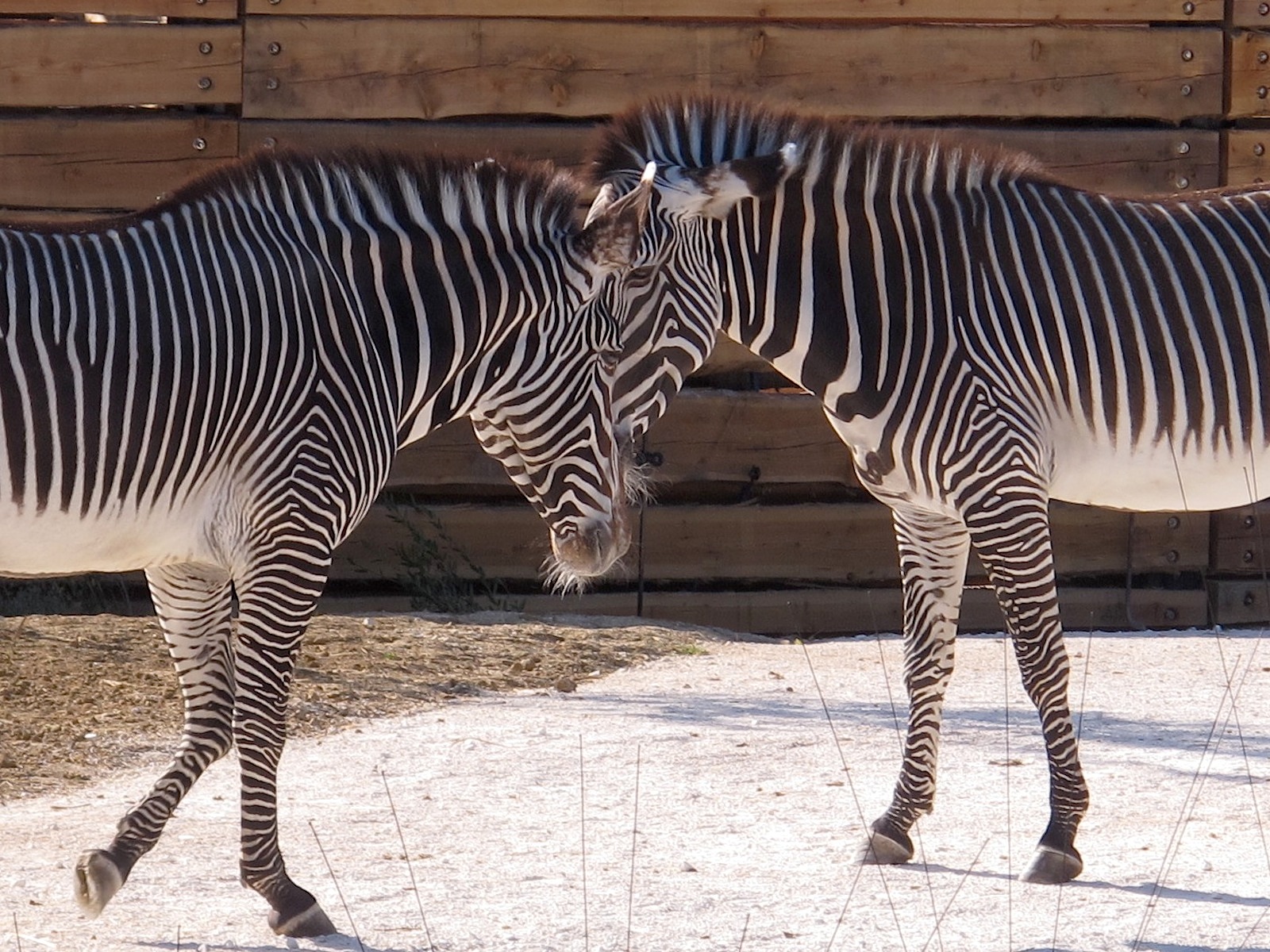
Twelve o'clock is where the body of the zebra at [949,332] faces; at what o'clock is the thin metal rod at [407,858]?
The thin metal rod is roughly at 11 o'clock from the zebra.

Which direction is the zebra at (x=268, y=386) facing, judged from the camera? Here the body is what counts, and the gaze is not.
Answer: to the viewer's right

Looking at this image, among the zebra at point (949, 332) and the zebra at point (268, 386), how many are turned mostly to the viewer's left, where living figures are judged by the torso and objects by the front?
1

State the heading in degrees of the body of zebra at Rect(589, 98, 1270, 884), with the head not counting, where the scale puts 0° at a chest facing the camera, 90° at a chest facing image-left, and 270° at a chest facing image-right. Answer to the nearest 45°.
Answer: approximately 90°

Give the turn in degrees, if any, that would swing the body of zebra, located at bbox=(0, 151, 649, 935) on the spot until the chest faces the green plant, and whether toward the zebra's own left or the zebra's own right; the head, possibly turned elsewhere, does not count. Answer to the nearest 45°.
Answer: approximately 90° to the zebra's own left

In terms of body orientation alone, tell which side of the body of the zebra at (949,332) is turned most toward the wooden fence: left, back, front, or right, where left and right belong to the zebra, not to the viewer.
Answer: right

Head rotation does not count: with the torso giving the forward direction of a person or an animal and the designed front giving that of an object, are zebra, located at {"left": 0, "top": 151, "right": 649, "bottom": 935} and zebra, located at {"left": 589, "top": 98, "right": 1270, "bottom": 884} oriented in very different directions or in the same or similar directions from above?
very different directions
